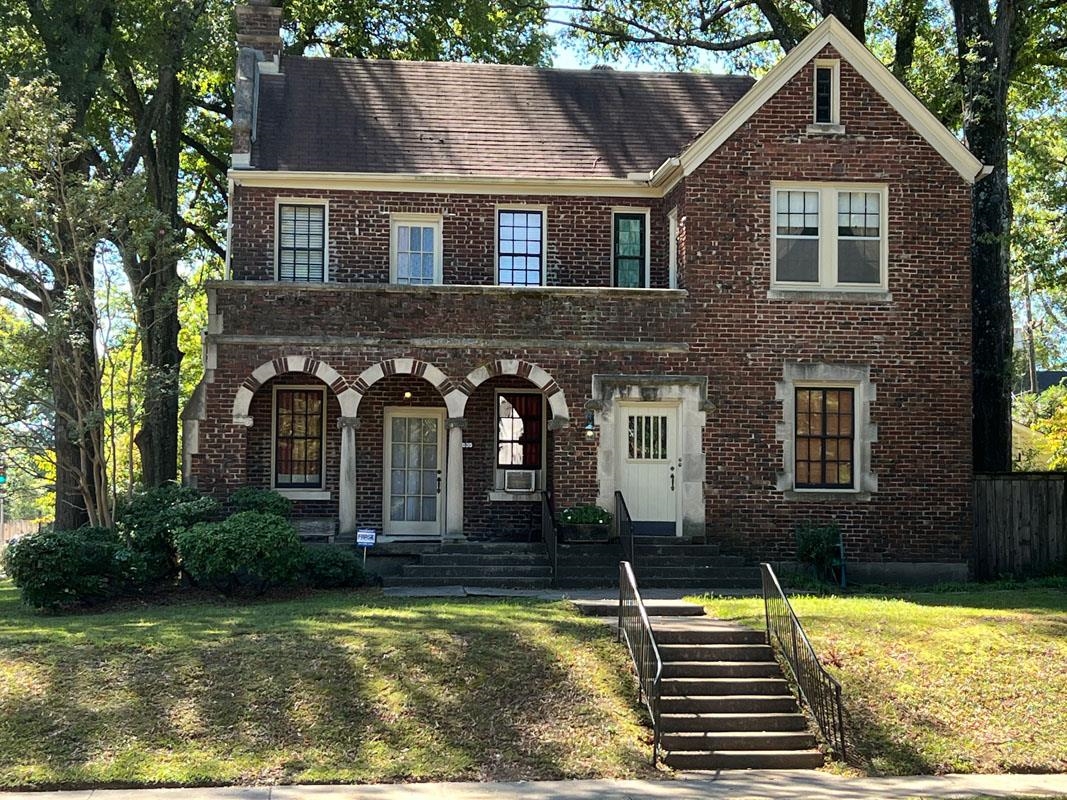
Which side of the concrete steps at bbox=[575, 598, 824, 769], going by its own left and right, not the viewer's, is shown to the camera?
front

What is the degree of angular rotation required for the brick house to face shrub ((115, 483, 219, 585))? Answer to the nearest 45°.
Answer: approximately 90° to its right

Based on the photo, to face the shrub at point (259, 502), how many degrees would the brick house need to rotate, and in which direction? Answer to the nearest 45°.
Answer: approximately 90° to its right

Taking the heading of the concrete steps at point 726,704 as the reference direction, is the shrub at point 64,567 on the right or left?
on its right

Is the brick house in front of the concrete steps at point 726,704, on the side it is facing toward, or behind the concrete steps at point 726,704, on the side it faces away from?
behind

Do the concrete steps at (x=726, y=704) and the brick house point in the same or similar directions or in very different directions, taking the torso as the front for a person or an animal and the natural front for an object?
same or similar directions

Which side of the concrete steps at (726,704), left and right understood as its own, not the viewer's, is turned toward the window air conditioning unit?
back

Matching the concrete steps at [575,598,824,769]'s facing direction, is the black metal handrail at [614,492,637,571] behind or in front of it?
behind

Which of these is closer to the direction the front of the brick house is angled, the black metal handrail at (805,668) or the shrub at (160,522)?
the black metal handrail

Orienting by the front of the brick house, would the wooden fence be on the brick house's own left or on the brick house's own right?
on the brick house's own left

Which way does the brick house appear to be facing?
toward the camera

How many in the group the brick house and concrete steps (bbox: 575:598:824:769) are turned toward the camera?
2

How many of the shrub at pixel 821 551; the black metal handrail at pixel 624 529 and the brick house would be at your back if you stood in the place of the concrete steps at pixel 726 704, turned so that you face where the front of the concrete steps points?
3
